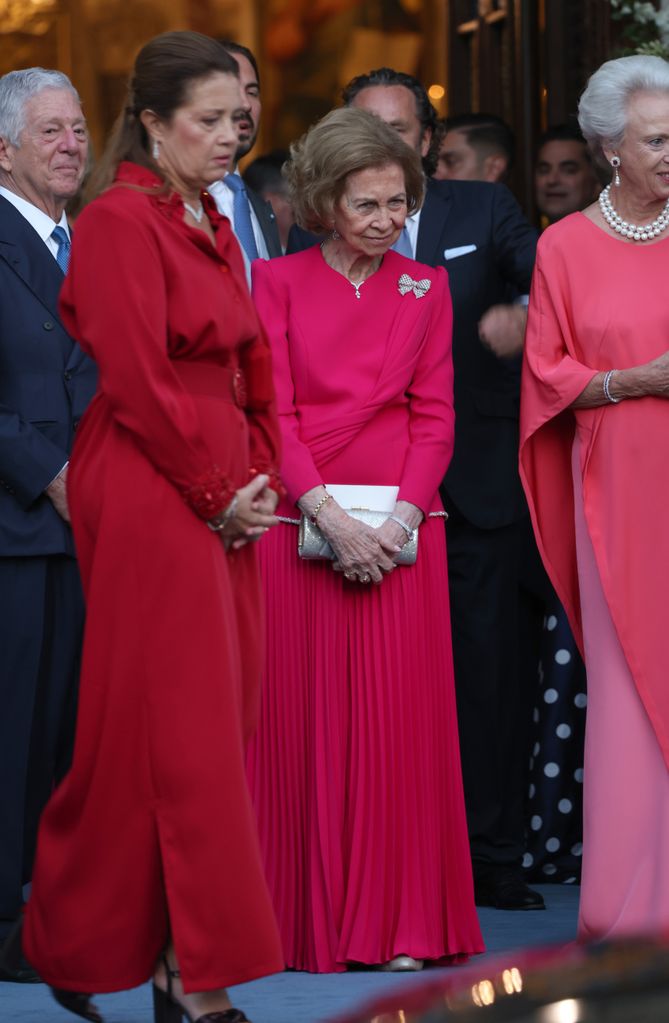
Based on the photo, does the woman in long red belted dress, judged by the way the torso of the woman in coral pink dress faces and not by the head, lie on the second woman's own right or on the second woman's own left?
on the second woman's own right

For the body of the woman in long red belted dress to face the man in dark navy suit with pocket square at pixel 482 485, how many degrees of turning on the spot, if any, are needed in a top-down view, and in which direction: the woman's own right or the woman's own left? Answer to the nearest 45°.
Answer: approximately 90° to the woman's own left

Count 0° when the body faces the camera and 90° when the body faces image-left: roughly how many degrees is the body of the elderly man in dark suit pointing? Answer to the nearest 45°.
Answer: approximately 315°

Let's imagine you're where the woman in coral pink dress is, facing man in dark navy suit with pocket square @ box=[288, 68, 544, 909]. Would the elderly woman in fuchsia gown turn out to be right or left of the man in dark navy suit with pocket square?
left

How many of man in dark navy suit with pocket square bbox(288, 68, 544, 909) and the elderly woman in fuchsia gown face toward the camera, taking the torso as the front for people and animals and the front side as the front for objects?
2

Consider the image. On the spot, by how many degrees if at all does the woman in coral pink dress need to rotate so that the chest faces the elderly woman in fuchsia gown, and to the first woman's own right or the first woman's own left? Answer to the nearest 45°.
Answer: approximately 135° to the first woman's own right

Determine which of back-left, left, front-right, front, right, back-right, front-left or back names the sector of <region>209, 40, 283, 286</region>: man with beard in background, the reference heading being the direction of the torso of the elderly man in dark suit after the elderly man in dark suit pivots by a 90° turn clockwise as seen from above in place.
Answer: back

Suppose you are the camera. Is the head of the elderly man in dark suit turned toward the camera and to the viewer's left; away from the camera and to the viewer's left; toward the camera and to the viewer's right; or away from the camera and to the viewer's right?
toward the camera and to the viewer's right

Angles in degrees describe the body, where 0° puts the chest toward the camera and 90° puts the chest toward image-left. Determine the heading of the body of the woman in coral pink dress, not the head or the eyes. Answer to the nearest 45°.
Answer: approximately 315°
